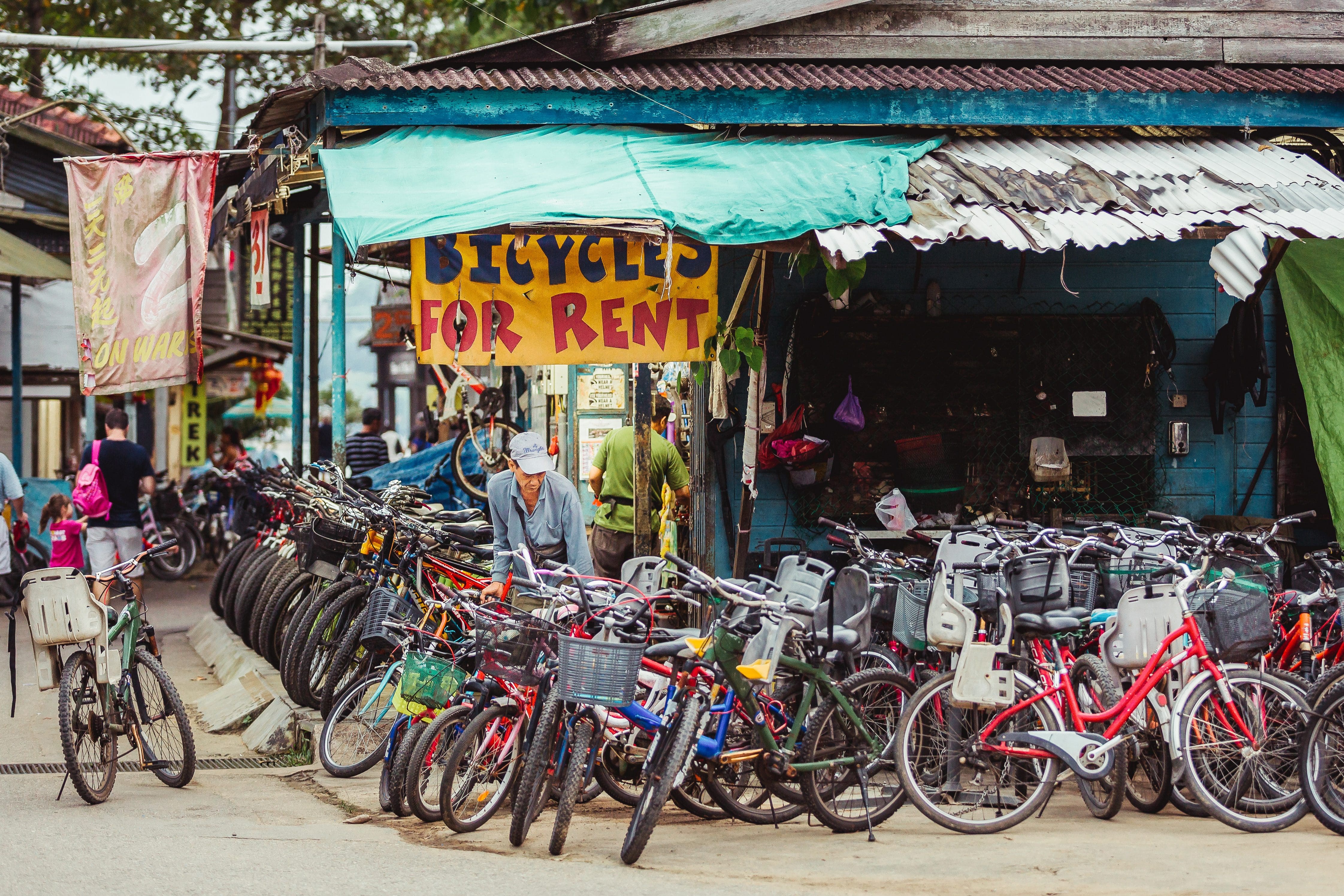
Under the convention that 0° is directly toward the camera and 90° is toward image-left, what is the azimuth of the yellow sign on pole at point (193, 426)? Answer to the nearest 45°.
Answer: approximately 0°

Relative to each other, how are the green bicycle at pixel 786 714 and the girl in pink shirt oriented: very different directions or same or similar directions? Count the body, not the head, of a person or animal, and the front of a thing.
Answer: very different directions

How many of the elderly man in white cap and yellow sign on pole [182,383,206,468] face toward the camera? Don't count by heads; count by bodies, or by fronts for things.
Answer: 2

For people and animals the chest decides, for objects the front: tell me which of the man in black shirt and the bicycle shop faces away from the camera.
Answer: the man in black shirt

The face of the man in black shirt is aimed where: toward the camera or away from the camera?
away from the camera

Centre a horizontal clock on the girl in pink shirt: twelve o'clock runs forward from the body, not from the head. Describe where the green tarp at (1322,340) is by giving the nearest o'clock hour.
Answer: The green tarp is roughly at 3 o'clock from the girl in pink shirt.

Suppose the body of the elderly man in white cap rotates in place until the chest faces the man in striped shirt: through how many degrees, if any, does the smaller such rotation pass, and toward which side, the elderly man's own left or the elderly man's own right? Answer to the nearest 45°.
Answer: approximately 180°

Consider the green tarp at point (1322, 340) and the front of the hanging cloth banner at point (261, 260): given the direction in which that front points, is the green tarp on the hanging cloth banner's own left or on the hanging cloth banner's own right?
on the hanging cloth banner's own left

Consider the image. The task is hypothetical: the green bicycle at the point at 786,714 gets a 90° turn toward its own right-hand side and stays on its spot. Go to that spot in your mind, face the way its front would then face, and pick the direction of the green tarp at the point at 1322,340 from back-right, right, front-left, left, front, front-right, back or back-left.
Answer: right
